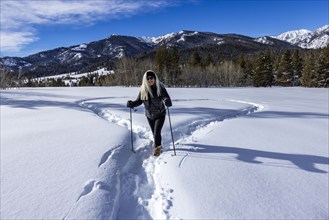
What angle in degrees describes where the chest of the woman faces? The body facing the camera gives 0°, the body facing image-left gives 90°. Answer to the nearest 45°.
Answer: approximately 0°
